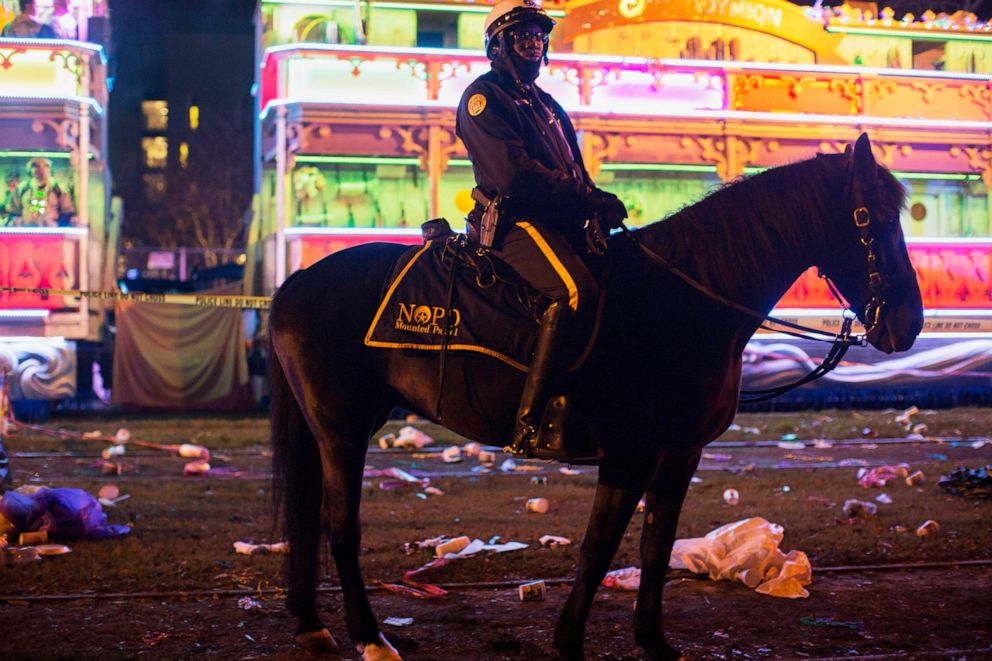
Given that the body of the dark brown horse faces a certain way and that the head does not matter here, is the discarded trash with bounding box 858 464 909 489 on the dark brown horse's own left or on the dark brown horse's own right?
on the dark brown horse's own left

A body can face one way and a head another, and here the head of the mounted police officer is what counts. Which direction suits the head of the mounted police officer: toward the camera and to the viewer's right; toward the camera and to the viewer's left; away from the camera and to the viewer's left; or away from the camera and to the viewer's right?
toward the camera and to the viewer's right

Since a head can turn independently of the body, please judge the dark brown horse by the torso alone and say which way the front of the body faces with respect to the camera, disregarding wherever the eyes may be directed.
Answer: to the viewer's right

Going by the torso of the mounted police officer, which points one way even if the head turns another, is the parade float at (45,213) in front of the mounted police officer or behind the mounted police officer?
behind

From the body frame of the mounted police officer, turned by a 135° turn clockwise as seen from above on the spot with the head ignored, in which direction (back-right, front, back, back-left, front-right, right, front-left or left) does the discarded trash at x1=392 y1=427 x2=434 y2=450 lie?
right

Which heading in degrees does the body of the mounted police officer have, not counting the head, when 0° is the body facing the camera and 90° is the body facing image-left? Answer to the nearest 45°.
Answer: approximately 315°

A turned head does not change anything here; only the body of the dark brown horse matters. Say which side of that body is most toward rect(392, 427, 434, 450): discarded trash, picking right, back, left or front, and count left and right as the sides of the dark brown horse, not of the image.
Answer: left

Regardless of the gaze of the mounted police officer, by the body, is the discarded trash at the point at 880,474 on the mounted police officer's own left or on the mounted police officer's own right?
on the mounted police officer's own left

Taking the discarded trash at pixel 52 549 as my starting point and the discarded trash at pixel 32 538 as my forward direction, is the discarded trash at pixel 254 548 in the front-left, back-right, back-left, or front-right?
back-right

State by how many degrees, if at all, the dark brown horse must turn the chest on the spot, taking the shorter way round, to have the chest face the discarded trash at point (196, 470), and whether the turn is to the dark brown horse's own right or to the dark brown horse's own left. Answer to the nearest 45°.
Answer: approximately 135° to the dark brown horse's own left

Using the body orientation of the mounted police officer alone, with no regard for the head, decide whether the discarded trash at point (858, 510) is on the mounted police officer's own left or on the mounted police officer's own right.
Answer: on the mounted police officer's own left

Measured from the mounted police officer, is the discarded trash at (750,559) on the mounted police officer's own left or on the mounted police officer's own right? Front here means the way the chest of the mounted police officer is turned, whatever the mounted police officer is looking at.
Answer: on the mounted police officer's own left

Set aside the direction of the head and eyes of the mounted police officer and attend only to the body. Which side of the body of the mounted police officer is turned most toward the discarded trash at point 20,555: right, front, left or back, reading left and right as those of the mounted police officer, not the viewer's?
back

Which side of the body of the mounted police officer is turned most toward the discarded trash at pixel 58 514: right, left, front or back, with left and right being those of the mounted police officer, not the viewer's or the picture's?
back

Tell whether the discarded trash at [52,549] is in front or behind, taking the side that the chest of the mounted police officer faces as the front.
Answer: behind
